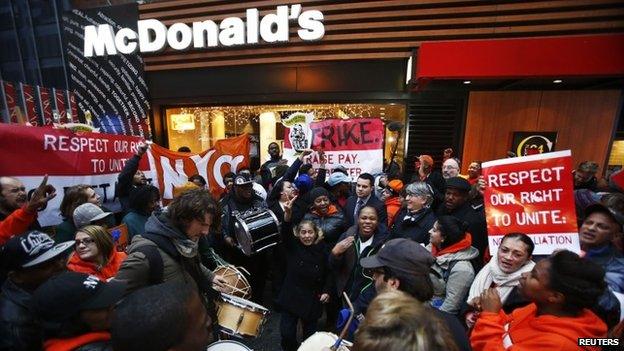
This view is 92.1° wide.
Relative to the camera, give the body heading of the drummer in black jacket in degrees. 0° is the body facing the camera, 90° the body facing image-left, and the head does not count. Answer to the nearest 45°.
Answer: approximately 315°

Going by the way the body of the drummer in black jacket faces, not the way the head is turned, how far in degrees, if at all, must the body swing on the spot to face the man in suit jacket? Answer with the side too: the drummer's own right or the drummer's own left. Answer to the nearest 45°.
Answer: approximately 45° to the drummer's own left

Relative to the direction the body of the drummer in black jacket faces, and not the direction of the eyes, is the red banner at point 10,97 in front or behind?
behind
